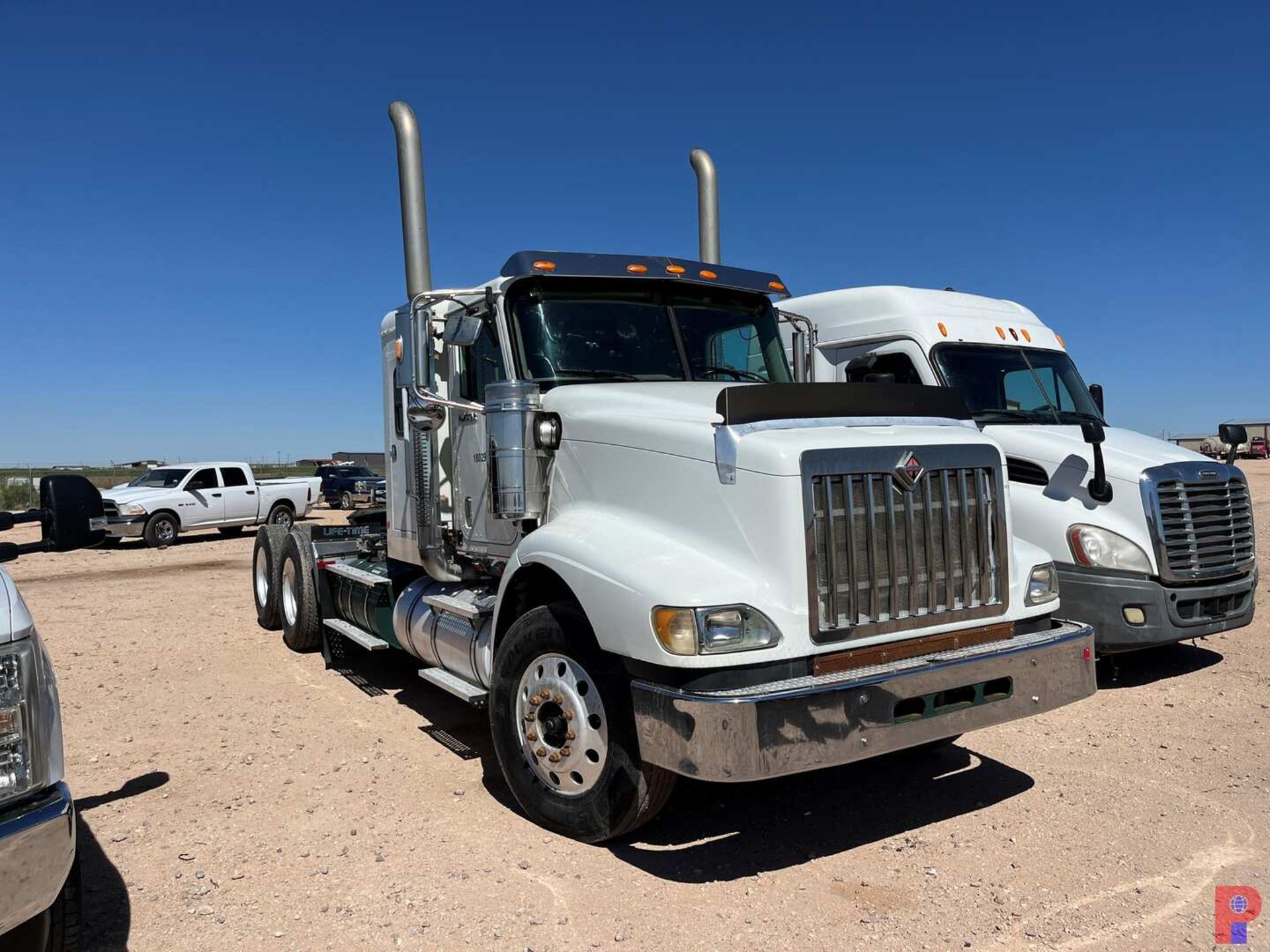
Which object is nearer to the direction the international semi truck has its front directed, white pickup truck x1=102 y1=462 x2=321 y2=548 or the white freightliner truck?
the white freightliner truck

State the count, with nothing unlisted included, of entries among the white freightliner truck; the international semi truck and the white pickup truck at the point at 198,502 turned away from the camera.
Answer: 0

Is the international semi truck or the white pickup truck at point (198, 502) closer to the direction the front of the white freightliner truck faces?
the international semi truck

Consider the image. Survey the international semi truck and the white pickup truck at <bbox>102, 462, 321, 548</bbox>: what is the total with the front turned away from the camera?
0

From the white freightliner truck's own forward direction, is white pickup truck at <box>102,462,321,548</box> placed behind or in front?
behind

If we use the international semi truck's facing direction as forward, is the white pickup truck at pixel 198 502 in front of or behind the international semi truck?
behind

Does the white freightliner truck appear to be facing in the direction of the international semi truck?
no

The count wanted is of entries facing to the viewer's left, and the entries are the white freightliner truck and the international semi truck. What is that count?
0

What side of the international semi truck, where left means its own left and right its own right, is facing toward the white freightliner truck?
left

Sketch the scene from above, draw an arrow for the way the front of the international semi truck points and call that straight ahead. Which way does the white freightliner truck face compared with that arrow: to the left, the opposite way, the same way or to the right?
the same way

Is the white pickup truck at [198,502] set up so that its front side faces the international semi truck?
no

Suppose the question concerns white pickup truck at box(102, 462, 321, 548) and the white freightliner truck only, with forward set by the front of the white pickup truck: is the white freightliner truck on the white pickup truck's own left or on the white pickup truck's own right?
on the white pickup truck's own left

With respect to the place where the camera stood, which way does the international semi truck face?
facing the viewer and to the right of the viewer

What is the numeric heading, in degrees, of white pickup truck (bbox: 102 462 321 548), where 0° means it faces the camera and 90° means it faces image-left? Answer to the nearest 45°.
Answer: approximately 45°
